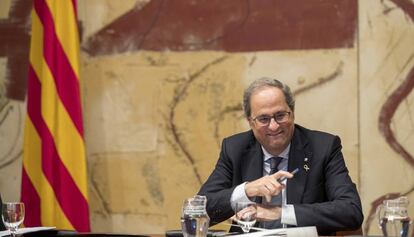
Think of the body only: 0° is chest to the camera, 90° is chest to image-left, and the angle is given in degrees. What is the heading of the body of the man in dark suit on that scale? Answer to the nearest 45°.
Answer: approximately 0°

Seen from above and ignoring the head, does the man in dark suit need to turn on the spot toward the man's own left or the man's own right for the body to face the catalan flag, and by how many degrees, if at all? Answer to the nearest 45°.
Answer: approximately 135° to the man's own right
